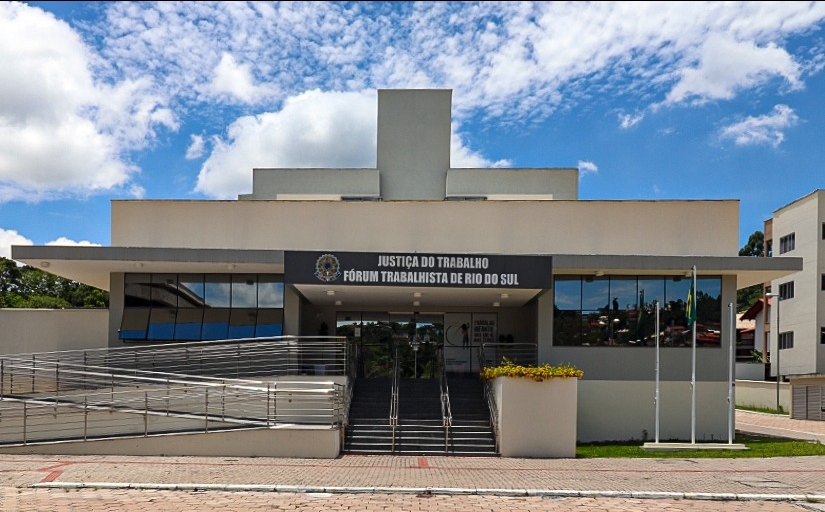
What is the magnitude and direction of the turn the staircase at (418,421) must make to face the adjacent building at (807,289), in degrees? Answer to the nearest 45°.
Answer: approximately 135° to its left

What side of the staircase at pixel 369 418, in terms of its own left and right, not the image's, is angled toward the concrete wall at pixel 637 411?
left

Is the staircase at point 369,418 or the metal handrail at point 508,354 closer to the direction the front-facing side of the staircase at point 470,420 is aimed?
the staircase

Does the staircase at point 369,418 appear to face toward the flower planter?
no

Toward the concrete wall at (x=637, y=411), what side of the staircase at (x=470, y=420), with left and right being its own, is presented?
left

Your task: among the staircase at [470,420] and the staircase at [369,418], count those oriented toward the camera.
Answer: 2

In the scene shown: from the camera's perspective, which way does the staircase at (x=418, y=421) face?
toward the camera

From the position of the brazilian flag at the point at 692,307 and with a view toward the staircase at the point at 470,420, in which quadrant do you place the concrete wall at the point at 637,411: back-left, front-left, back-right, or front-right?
front-right

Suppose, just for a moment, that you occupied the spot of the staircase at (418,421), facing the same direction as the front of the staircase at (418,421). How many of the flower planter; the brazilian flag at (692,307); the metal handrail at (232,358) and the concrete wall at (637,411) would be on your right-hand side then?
1
